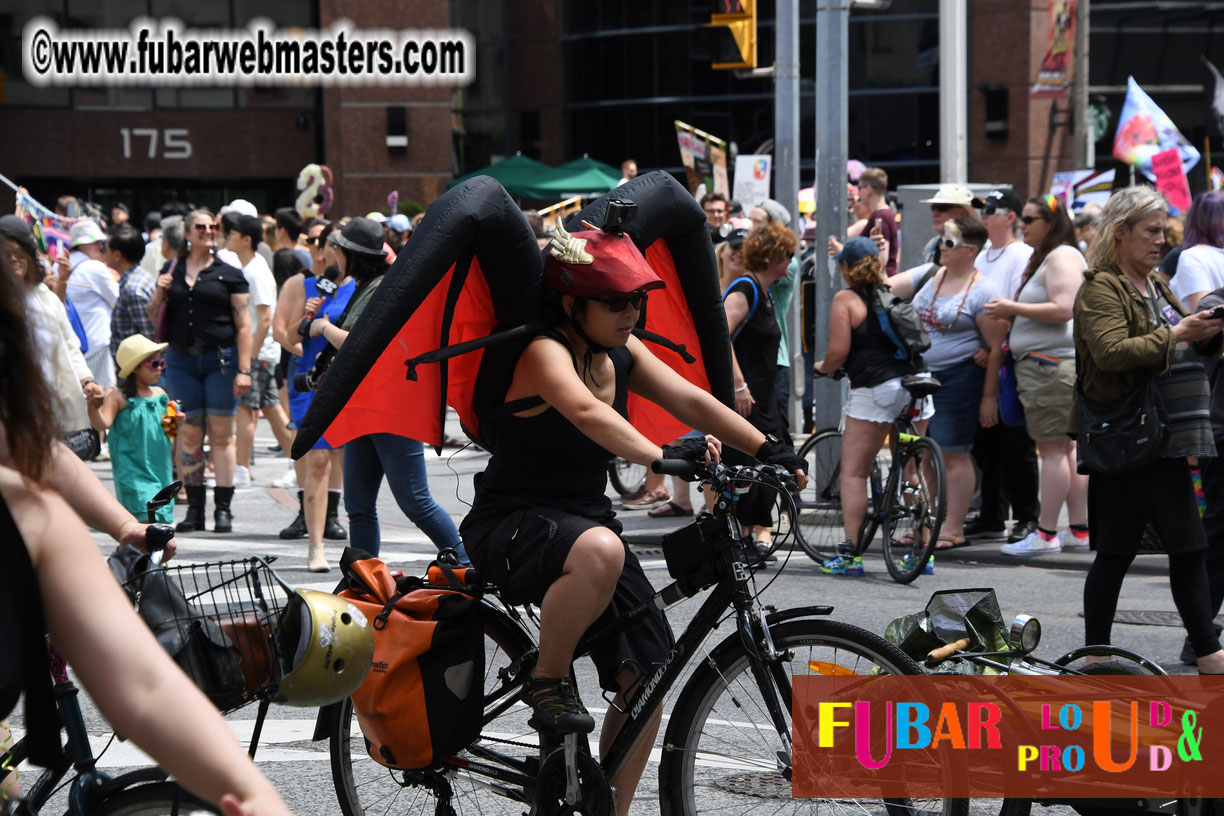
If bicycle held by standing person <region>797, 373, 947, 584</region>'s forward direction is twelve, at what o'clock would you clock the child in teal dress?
The child in teal dress is roughly at 10 o'clock from the bicycle held by standing person.

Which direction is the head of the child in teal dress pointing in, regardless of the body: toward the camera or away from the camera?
toward the camera

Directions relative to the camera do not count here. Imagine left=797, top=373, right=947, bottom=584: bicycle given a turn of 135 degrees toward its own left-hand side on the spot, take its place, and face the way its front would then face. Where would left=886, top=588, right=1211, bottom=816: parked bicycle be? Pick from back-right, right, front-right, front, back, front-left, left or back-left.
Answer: front

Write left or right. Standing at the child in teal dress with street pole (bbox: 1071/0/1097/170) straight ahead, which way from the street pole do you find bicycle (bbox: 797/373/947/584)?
right

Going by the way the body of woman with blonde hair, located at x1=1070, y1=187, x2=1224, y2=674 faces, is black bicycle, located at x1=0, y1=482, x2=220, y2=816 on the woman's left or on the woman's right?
on the woman's right

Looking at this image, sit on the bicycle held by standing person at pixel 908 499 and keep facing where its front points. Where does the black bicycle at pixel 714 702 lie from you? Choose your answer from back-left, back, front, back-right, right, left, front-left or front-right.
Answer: back-left

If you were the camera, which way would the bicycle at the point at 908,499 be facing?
facing away from the viewer and to the left of the viewer

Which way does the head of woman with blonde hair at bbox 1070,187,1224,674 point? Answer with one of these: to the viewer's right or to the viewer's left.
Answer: to the viewer's right
